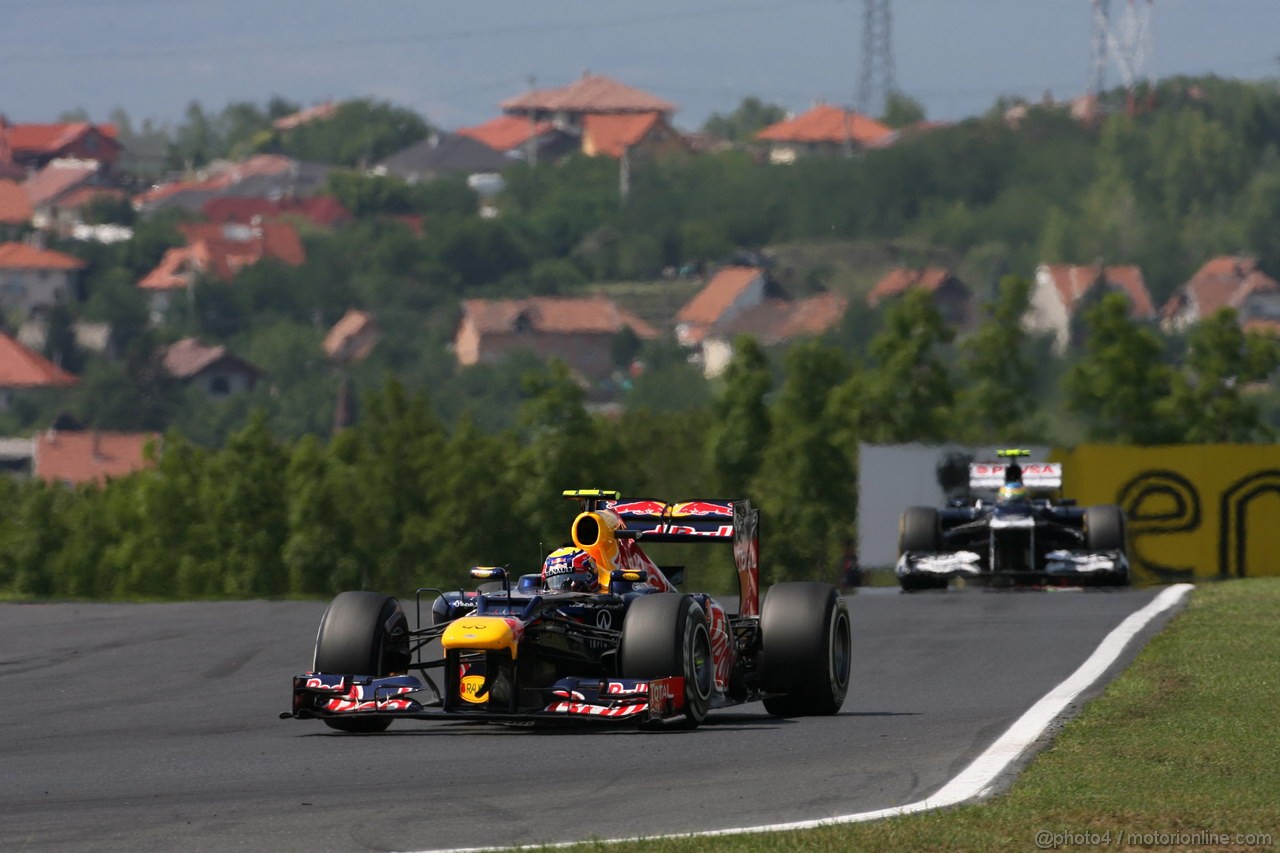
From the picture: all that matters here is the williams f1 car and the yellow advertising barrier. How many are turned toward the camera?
2

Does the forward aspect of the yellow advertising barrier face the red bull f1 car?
yes

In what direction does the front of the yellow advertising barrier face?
toward the camera

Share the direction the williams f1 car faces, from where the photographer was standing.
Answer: facing the viewer

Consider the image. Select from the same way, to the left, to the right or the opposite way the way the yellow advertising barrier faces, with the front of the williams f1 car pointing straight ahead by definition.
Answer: the same way

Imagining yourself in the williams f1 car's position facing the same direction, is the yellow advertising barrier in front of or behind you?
behind

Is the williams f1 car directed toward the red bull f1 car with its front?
yes

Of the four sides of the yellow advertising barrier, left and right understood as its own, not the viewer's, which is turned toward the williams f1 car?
front
